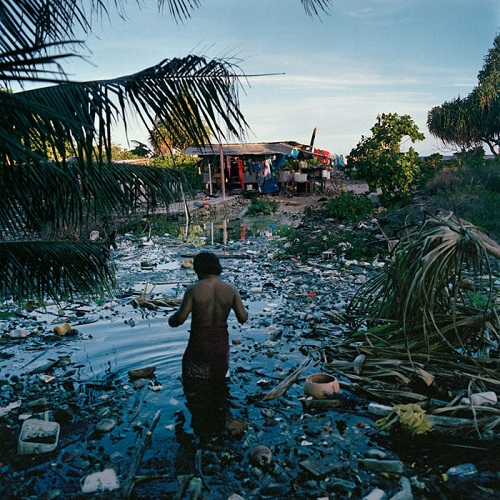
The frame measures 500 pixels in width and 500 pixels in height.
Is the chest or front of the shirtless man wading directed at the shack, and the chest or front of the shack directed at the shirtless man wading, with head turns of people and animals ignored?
yes

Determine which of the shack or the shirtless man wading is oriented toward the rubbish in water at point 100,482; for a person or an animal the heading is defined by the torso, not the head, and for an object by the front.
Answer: the shack

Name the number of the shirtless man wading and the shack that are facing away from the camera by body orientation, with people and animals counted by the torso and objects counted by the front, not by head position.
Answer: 1

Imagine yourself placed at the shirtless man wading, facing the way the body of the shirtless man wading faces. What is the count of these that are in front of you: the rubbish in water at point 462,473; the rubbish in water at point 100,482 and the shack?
1

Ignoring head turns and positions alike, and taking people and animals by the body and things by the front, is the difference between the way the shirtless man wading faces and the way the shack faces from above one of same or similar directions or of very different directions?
very different directions

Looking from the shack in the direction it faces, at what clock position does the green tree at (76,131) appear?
The green tree is roughly at 12 o'clock from the shack.

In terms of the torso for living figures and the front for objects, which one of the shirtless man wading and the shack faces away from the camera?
the shirtless man wading

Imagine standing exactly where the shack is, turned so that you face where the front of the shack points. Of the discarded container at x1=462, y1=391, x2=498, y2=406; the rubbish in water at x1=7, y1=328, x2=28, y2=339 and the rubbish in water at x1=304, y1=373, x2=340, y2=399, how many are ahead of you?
3

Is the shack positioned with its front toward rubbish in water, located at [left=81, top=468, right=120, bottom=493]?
yes

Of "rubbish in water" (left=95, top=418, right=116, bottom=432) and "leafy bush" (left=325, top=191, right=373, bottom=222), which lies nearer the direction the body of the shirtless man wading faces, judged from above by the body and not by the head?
the leafy bush

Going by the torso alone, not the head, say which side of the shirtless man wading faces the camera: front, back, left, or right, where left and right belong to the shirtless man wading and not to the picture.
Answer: back

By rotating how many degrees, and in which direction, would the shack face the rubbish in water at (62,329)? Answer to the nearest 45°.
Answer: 0° — it already faces it

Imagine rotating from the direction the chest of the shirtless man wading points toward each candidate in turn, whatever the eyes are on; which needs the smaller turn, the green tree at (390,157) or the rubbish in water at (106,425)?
the green tree

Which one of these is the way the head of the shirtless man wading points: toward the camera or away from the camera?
away from the camera
